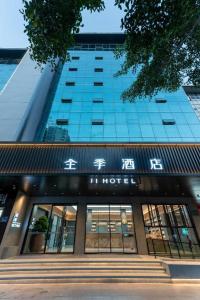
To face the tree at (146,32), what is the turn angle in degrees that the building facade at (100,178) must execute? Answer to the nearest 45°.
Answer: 0° — it already faces it

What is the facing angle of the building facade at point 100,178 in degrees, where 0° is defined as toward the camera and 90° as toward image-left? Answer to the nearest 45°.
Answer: approximately 0°

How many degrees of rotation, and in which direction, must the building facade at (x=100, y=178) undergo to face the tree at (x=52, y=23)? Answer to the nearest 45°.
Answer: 0° — it already faces it
